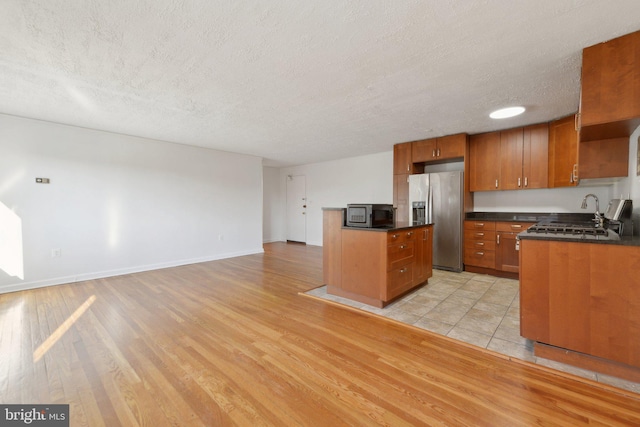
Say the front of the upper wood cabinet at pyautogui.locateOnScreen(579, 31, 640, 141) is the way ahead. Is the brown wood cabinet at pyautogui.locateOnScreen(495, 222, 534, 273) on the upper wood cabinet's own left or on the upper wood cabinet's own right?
on the upper wood cabinet's own right

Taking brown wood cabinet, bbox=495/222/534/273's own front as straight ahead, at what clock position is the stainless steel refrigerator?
The stainless steel refrigerator is roughly at 3 o'clock from the brown wood cabinet.

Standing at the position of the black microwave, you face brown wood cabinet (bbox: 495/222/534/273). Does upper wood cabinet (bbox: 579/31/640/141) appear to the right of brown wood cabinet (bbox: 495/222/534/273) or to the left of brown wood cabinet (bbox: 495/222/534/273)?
right

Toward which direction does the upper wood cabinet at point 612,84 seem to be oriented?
to the viewer's left

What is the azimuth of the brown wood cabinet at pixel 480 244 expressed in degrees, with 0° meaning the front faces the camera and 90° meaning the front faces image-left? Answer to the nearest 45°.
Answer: approximately 0°
